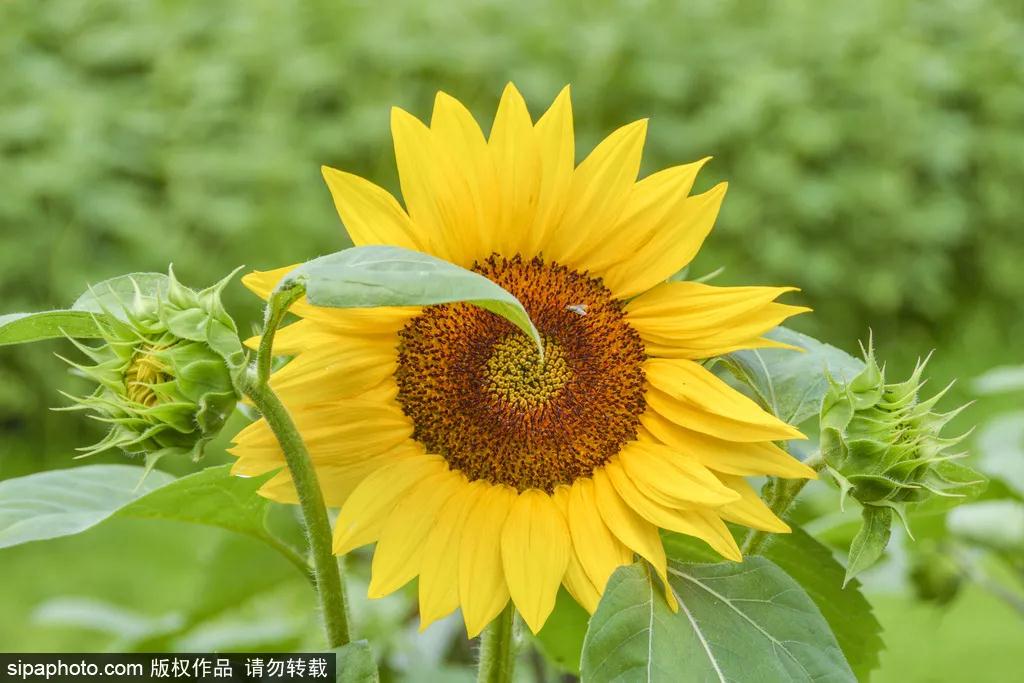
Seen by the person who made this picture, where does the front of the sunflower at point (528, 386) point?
facing the viewer
